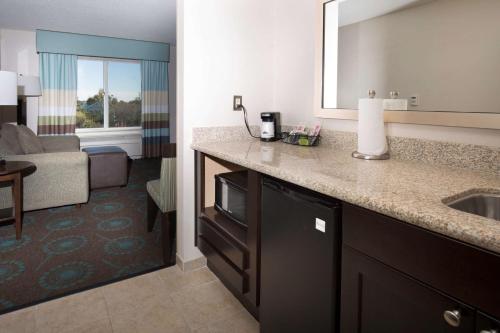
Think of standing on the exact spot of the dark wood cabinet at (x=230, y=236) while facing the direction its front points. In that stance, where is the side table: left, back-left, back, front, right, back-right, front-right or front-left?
right

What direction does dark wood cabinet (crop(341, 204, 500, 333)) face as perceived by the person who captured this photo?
facing the viewer and to the left of the viewer

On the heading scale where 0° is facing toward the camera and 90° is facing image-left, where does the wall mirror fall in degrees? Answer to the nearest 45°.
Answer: approximately 45°

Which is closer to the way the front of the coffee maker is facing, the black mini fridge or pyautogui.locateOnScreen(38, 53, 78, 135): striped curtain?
the black mini fridge

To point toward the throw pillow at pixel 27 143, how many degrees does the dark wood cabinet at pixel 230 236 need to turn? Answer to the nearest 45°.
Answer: approximately 90° to its right

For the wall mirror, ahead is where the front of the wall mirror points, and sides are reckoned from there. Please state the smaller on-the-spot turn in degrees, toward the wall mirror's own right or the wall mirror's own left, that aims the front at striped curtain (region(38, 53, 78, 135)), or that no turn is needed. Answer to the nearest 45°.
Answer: approximately 90° to the wall mirror's own right

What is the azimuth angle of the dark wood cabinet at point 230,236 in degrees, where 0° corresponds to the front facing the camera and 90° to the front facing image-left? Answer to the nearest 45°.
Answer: approximately 45°
